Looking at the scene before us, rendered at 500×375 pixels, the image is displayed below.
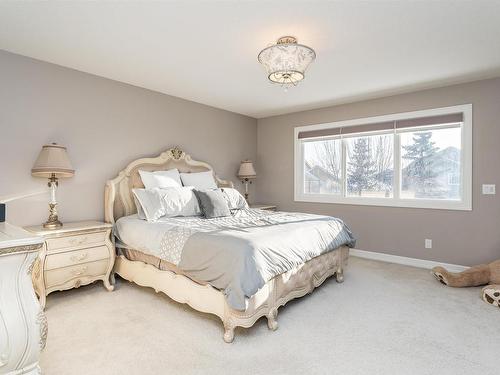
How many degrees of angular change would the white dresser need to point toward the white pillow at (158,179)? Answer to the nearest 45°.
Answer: approximately 45° to its left

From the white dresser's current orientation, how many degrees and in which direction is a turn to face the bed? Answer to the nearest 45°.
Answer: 0° — it already faces it

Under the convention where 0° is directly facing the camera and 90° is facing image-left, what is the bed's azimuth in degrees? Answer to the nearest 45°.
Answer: approximately 315°

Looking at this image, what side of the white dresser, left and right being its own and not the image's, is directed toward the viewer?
right

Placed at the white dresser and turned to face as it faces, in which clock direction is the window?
The window is roughly at 12 o'clock from the white dresser.

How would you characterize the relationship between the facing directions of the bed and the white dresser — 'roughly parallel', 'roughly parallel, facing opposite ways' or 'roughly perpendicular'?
roughly perpendicular
